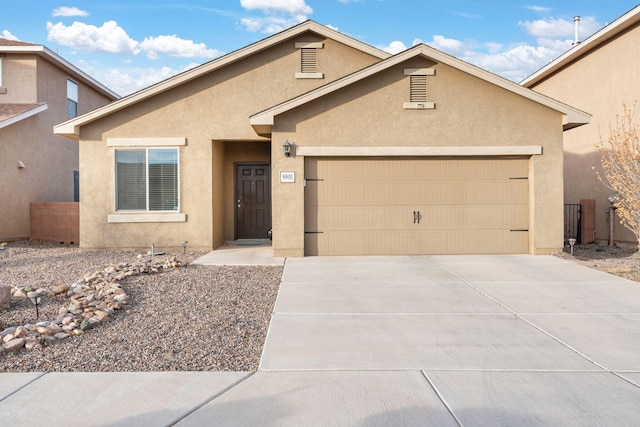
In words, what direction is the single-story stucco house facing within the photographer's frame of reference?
facing the viewer

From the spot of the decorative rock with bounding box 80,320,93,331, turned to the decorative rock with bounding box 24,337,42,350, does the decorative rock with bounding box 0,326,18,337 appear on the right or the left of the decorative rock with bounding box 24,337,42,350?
right

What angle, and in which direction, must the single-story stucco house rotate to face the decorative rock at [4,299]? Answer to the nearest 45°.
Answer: approximately 45° to its right

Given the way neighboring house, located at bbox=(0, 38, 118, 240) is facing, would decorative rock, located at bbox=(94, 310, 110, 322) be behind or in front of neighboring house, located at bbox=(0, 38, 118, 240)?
in front

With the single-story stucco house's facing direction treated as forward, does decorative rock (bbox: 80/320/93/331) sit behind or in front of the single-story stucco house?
in front

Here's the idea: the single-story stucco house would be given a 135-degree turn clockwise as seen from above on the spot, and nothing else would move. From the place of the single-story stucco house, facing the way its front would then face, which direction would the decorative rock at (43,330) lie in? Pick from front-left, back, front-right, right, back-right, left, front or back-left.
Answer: left

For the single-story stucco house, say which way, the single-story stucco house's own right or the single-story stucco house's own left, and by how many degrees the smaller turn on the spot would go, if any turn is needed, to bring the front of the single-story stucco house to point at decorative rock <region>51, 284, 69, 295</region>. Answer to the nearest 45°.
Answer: approximately 45° to the single-story stucco house's own right

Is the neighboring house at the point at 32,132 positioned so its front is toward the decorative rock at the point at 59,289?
yes

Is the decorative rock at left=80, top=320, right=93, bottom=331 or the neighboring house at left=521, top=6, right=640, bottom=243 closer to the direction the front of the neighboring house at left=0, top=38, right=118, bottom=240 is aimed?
the decorative rock

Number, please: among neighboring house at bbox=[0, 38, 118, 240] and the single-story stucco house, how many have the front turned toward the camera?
2

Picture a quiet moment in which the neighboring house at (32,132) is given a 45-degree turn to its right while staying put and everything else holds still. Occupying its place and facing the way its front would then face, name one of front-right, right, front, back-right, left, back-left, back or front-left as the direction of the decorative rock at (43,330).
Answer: front-left

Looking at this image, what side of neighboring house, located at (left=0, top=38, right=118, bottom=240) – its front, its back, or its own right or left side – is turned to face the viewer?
front
